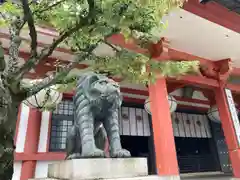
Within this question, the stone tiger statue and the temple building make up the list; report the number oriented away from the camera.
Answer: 0

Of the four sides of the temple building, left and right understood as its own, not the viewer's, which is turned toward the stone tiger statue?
front
